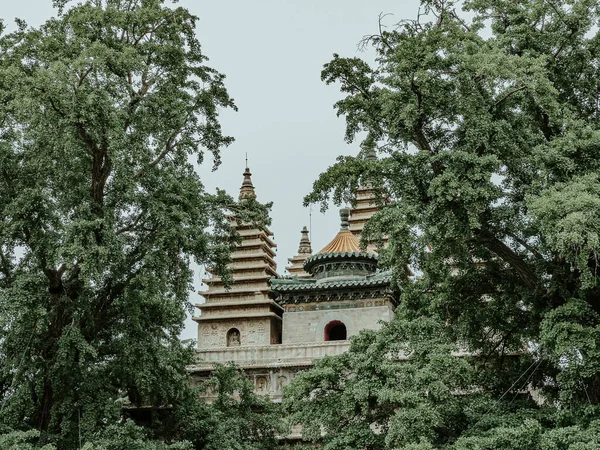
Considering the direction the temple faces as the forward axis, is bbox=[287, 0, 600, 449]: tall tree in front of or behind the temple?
in front

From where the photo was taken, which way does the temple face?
toward the camera
